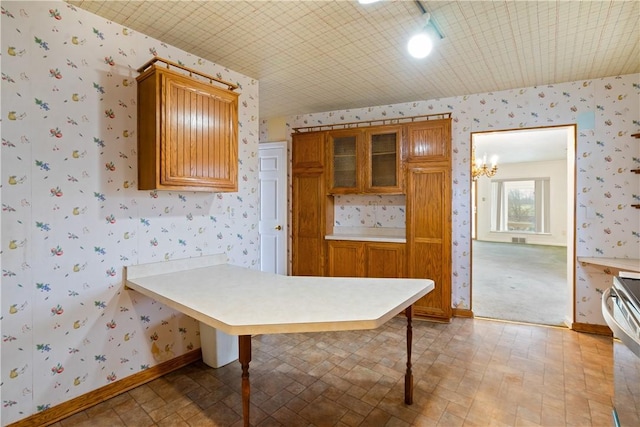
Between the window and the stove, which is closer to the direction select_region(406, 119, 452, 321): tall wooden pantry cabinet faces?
the stove

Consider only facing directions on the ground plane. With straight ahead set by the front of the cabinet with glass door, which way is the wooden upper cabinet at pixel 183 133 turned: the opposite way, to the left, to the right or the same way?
to the left

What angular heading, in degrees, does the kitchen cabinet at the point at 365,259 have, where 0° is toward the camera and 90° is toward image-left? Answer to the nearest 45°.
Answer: approximately 0°

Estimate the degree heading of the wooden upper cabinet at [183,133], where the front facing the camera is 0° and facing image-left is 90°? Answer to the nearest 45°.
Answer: approximately 315°

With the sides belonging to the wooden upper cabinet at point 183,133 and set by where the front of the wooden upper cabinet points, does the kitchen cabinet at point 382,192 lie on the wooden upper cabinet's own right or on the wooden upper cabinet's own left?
on the wooden upper cabinet's own left

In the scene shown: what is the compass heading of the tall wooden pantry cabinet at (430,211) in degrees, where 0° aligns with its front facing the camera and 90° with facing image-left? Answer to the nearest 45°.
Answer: approximately 0°

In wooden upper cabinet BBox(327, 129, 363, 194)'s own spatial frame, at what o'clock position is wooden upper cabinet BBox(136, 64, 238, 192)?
wooden upper cabinet BBox(136, 64, 238, 192) is roughly at 1 o'clock from wooden upper cabinet BBox(327, 129, 363, 194).

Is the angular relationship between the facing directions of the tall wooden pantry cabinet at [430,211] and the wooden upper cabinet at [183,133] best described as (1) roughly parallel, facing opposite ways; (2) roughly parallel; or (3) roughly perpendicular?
roughly perpendicular

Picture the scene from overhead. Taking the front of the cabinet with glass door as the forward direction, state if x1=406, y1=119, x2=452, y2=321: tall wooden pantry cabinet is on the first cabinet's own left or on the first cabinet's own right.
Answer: on the first cabinet's own left

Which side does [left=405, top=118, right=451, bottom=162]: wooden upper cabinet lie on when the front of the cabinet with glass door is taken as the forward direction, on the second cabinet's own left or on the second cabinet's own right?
on the second cabinet's own left

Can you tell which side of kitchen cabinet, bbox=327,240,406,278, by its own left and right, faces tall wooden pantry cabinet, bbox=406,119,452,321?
left

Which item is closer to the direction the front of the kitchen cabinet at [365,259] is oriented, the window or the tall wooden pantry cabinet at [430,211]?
the tall wooden pantry cabinet
